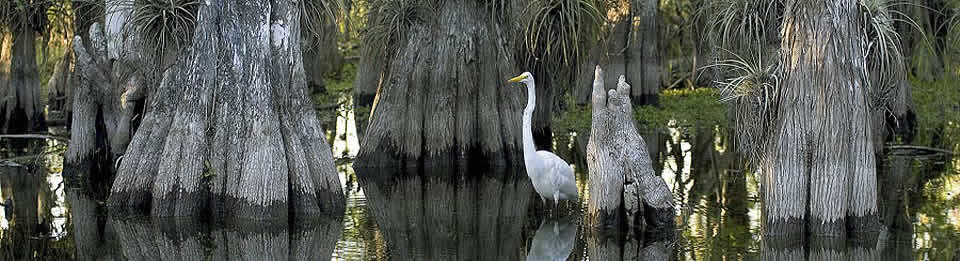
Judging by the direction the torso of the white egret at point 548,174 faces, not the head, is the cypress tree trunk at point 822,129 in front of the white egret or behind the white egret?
behind

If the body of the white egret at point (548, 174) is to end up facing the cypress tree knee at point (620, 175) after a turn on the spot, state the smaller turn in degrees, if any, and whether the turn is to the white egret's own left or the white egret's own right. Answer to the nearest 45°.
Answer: approximately 135° to the white egret's own left

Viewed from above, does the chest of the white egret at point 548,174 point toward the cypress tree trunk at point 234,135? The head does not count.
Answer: yes

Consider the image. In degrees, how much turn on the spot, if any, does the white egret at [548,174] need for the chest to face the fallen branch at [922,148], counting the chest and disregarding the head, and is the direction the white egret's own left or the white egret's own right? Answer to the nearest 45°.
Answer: approximately 135° to the white egret's own right

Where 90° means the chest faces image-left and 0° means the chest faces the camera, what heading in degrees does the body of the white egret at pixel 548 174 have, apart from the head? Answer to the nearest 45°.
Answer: approximately 90°

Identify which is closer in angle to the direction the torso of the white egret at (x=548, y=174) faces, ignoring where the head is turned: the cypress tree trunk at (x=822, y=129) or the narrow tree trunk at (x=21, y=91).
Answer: the narrow tree trunk

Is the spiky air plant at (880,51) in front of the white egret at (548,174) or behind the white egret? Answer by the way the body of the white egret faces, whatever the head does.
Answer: behind

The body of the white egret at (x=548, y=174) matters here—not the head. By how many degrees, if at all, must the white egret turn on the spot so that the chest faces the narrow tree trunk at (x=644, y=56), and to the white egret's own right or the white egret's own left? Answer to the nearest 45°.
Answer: approximately 90° to the white egret's own right
